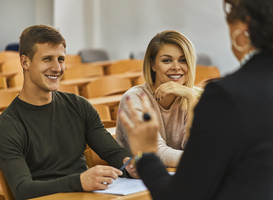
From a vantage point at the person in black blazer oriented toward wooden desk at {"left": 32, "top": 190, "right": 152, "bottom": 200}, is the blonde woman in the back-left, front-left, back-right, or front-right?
front-right

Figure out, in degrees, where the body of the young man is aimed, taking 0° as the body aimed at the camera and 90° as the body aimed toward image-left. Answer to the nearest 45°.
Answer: approximately 315°

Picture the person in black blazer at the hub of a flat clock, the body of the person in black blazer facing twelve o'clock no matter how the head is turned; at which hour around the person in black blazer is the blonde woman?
The blonde woman is roughly at 1 o'clock from the person in black blazer.

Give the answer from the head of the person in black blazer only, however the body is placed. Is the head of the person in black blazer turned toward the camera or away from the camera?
away from the camera

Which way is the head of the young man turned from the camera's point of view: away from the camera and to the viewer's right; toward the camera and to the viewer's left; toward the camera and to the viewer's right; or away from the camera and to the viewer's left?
toward the camera and to the viewer's right

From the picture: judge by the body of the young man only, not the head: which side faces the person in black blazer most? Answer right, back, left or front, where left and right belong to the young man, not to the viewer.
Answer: front

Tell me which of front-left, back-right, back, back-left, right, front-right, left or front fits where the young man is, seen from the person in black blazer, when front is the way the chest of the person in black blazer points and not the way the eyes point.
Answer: front

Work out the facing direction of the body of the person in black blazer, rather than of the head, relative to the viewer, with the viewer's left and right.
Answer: facing away from the viewer and to the left of the viewer

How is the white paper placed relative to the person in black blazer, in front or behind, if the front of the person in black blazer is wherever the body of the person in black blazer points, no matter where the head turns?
in front

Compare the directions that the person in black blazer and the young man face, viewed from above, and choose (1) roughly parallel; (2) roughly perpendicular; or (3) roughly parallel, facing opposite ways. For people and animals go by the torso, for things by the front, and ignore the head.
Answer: roughly parallel, facing opposite ways
